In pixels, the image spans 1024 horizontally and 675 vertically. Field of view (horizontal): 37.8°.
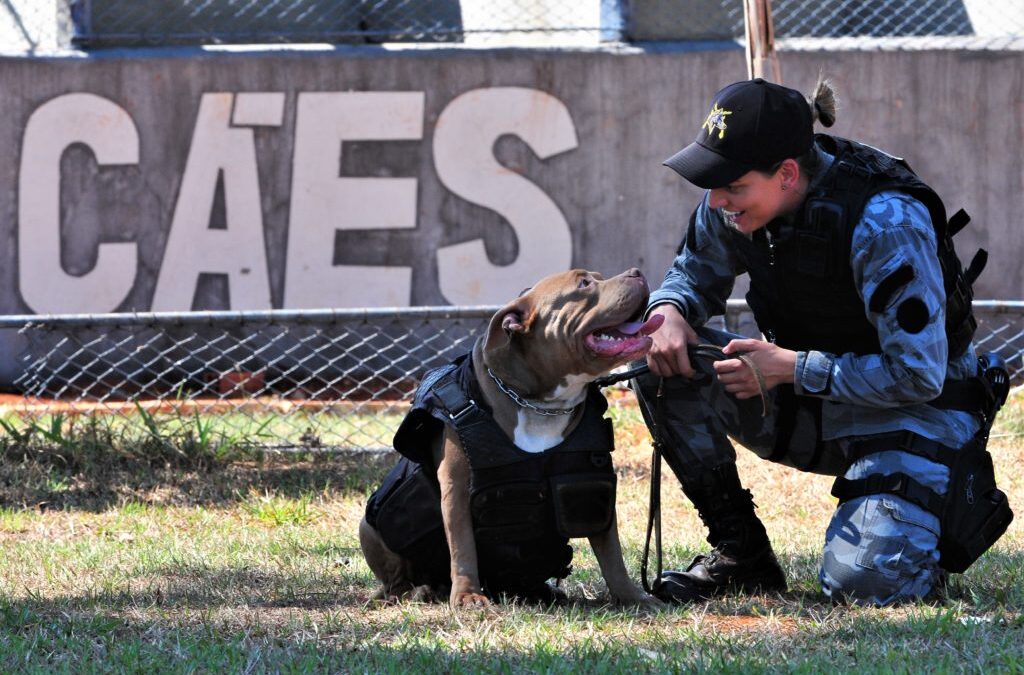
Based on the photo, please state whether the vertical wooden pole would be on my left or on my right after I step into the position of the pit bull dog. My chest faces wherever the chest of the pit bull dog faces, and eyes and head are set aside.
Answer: on my left

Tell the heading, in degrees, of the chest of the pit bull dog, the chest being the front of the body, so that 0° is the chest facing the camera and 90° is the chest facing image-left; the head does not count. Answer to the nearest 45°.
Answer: approximately 315°

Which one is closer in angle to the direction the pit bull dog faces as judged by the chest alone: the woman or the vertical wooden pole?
the woman

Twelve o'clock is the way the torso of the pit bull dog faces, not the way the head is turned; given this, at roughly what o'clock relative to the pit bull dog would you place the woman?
The woman is roughly at 10 o'clock from the pit bull dog.
